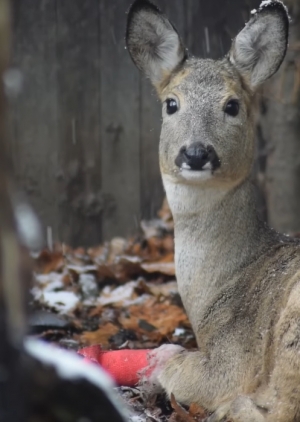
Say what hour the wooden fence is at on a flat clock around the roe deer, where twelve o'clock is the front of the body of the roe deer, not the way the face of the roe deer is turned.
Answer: The wooden fence is roughly at 4 o'clock from the roe deer.

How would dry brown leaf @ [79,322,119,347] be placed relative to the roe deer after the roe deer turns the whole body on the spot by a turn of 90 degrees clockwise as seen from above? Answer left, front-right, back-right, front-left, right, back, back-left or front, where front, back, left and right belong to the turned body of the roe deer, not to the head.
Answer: front

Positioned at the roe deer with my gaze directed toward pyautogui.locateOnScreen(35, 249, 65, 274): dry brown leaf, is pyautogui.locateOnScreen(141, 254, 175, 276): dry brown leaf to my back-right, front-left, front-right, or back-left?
front-right

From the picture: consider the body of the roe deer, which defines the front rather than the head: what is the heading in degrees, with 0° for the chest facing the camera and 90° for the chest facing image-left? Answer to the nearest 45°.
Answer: approximately 45°

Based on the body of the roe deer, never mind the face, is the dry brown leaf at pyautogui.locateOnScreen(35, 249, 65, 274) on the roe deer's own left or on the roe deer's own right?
on the roe deer's own right
